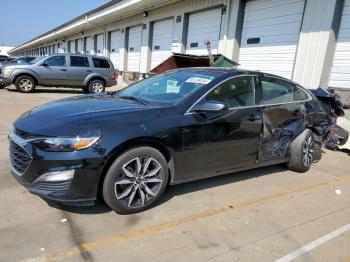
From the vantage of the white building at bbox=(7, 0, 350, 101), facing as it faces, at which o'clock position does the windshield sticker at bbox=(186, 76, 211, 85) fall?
The windshield sticker is roughly at 11 o'clock from the white building.

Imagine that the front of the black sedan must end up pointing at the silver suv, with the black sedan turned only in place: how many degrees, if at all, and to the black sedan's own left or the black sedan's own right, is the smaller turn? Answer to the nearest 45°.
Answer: approximately 90° to the black sedan's own right

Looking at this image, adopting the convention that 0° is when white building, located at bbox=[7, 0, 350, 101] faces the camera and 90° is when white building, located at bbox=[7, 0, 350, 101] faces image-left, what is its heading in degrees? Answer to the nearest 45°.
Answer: approximately 45°

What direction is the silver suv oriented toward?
to the viewer's left

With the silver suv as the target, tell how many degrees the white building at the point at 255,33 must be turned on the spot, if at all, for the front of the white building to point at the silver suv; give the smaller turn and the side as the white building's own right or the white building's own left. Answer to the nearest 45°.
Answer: approximately 45° to the white building's own right

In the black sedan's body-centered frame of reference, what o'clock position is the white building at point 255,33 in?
The white building is roughly at 5 o'clock from the black sedan.

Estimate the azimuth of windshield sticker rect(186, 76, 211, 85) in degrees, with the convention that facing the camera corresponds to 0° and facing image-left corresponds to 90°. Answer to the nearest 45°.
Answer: approximately 45°
